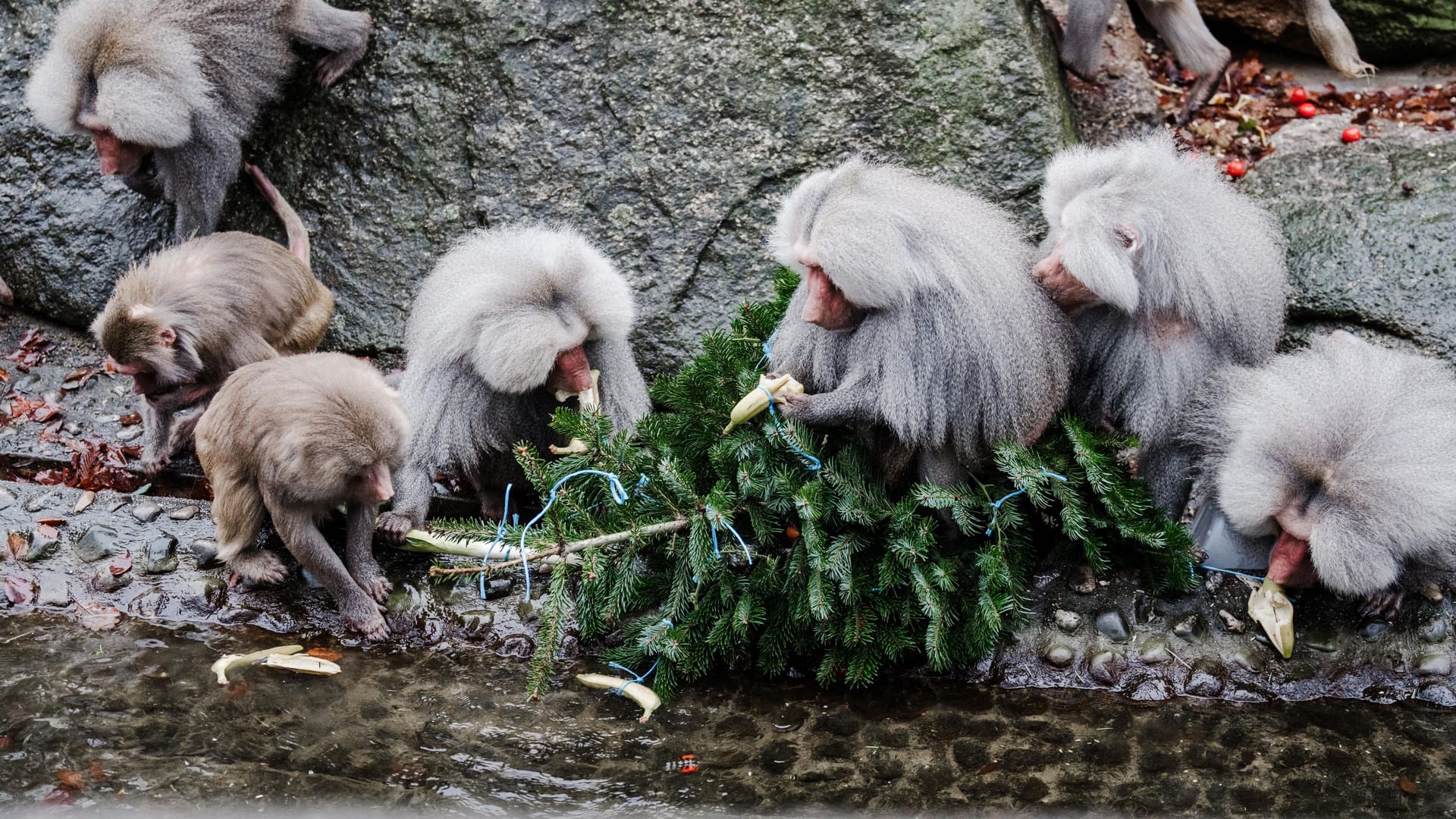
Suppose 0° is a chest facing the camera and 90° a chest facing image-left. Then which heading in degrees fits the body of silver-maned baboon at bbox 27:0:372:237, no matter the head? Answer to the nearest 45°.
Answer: approximately 45°

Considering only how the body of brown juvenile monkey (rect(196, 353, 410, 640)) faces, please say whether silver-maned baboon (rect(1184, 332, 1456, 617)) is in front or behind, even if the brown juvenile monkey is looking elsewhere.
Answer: in front

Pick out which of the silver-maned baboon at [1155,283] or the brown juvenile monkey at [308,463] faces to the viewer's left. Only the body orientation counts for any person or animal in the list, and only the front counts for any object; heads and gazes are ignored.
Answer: the silver-maned baboon

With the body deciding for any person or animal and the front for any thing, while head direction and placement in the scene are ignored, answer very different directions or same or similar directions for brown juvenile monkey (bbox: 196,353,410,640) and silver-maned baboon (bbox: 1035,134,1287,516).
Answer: very different directions

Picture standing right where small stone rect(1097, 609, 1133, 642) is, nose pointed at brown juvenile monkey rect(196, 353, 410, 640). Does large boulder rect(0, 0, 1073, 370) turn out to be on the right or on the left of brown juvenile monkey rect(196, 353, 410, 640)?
right

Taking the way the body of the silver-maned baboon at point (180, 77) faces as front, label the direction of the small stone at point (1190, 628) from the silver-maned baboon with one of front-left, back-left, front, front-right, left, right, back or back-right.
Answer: left

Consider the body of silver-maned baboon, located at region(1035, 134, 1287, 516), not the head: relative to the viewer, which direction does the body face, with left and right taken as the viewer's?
facing to the left of the viewer
